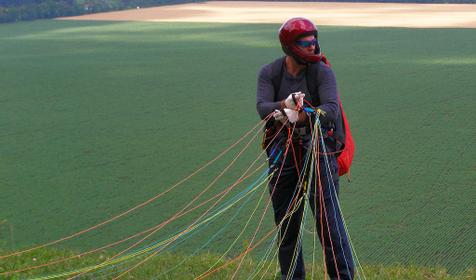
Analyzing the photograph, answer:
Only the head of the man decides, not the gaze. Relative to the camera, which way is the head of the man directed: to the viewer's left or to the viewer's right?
to the viewer's right

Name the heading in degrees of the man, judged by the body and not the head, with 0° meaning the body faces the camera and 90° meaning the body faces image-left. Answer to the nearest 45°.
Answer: approximately 0°
